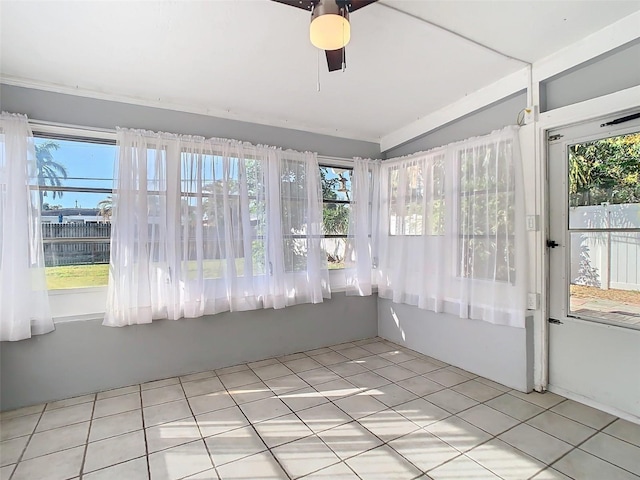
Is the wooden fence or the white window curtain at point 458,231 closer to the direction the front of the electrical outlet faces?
the wooden fence

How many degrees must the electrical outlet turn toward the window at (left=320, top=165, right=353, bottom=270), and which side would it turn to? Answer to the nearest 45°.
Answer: approximately 45° to its right

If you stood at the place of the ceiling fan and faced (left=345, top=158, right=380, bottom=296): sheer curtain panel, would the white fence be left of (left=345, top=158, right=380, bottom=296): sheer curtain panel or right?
right

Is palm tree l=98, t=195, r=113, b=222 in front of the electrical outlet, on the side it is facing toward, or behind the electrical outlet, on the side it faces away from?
in front

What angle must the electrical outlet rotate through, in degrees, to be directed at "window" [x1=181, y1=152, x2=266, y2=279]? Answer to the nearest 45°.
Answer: approximately 45° to its right

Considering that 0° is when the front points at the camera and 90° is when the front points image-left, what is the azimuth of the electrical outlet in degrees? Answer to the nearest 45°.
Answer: approximately 45°

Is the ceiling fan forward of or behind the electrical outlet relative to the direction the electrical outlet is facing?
forward
